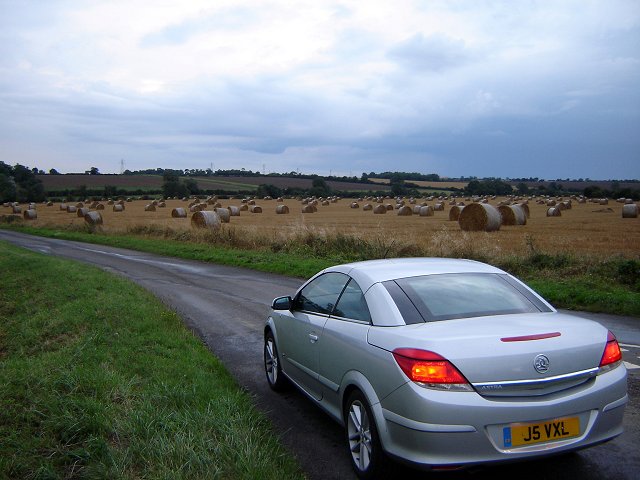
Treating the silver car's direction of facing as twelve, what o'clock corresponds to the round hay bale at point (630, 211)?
The round hay bale is roughly at 2 o'clock from the silver car.

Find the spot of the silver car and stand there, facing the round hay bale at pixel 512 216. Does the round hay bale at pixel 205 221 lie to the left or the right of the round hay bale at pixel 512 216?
left

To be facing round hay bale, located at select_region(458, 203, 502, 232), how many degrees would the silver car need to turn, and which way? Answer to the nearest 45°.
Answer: approximately 45° to its right

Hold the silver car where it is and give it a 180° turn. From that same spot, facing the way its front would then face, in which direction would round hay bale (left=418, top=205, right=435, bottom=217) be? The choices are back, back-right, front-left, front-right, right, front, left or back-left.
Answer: back-left

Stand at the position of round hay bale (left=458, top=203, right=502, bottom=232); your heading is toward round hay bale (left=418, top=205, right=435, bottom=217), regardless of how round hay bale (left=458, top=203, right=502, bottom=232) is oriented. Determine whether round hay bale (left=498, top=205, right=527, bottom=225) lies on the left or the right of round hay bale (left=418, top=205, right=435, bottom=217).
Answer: right

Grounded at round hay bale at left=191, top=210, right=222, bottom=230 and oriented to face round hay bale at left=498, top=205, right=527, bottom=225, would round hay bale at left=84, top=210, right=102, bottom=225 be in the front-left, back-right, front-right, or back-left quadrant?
back-left

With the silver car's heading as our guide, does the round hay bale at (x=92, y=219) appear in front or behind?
in front

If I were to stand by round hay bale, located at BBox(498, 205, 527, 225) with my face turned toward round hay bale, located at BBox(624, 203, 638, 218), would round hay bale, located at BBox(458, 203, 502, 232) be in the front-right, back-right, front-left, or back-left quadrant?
back-right

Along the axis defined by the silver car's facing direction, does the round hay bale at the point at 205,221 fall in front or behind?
in front

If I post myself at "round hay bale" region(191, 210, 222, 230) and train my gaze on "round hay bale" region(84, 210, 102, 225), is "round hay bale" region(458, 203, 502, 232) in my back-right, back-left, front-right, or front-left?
back-right

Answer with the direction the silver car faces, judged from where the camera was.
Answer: facing away from the viewer and to the left of the viewer

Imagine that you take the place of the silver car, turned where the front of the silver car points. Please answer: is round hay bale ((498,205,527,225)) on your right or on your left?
on your right
